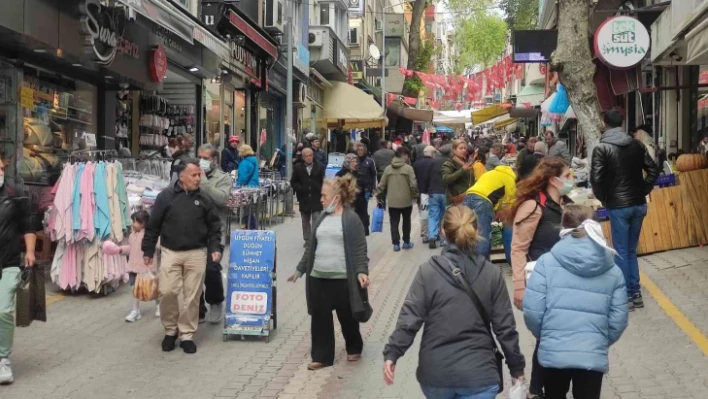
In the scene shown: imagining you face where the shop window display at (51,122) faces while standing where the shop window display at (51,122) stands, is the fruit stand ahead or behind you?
ahead

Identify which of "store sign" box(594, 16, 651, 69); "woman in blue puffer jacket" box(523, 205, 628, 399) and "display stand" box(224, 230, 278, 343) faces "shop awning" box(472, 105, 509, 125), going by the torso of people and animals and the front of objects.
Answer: the woman in blue puffer jacket

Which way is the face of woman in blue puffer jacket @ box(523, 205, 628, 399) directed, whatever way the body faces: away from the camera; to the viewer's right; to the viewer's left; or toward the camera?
away from the camera

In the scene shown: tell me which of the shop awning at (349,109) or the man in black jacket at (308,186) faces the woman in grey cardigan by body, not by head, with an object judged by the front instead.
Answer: the man in black jacket

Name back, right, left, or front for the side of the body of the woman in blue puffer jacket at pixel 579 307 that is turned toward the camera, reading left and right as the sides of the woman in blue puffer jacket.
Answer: back

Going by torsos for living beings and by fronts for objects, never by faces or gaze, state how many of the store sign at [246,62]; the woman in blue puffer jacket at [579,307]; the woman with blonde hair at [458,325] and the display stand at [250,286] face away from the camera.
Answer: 2

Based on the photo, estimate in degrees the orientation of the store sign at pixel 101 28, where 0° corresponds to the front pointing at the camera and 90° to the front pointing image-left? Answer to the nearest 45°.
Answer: approximately 315°

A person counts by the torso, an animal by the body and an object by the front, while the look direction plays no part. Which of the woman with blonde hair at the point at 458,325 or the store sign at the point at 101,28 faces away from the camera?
the woman with blonde hair

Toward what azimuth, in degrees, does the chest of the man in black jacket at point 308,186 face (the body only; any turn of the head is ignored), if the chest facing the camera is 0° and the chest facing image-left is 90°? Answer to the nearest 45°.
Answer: approximately 0°

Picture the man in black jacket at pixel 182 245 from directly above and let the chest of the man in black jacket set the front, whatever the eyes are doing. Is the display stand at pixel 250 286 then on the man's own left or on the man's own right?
on the man's own left

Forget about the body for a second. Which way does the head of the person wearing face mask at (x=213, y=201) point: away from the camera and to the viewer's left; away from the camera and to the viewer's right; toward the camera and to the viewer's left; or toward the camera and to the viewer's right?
toward the camera and to the viewer's left

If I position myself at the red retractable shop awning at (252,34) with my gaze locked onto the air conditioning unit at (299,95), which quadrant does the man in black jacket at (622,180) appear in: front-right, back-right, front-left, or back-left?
back-right

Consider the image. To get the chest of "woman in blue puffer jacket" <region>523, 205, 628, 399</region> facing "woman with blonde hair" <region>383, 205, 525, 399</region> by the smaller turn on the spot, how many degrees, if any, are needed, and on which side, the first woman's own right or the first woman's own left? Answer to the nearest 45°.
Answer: approximately 135° to the first woman's own left

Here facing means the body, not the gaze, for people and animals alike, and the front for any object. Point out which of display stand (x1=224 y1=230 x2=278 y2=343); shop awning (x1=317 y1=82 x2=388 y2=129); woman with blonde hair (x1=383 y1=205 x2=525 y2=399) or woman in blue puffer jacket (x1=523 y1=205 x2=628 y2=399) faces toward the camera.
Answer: the display stand
